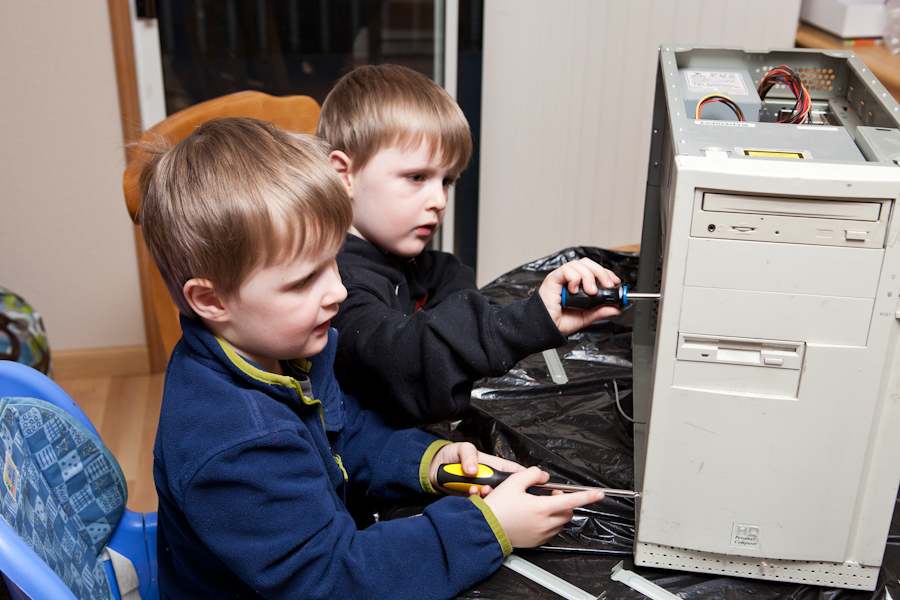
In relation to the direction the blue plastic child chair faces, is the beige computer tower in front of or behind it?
in front

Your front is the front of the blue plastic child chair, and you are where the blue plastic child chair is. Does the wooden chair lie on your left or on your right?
on your left

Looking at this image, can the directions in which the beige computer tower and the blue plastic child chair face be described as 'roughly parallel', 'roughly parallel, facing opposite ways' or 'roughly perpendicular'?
roughly perpendicular

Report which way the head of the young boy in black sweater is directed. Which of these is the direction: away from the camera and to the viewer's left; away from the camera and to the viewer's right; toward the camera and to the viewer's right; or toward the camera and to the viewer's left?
toward the camera and to the viewer's right

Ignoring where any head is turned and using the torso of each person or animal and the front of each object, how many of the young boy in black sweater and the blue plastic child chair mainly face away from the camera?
0

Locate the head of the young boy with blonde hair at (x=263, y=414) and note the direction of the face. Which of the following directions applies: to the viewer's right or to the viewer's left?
to the viewer's right

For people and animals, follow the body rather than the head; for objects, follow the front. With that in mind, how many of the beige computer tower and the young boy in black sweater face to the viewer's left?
0
